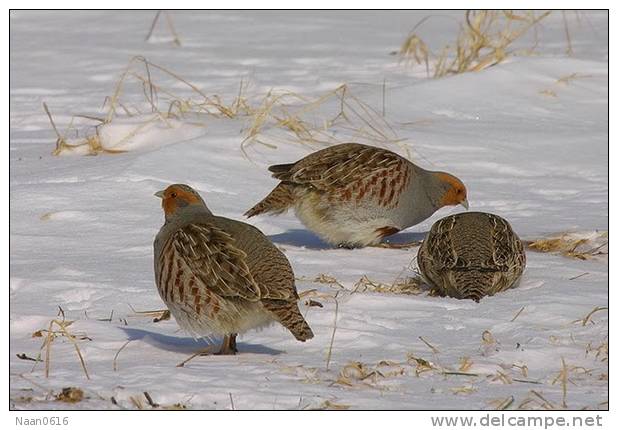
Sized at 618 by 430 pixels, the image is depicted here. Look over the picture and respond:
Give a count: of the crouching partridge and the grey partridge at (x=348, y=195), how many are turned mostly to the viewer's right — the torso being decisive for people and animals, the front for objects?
1

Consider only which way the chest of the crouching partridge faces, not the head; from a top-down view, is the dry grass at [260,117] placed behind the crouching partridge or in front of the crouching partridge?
in front

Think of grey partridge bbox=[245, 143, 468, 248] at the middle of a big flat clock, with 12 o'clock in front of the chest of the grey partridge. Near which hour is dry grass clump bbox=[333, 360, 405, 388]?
The dry grass clump is roughly at 3 o'clock from the grey partridge.

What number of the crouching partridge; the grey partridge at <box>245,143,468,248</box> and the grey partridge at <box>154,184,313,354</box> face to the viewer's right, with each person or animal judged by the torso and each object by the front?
1

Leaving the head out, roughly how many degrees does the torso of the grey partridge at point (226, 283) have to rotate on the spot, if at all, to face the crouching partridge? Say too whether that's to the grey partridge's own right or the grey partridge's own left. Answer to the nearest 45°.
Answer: approximately 135° to the grey partridge's own right

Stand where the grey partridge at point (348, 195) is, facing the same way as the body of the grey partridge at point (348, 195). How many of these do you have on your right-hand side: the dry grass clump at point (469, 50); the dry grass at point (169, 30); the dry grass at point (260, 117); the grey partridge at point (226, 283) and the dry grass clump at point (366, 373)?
2

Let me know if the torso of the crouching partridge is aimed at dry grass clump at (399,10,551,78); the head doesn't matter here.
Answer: yes

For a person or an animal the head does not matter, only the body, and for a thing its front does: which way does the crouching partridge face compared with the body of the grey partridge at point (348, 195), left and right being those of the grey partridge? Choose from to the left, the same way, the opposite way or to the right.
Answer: to the left

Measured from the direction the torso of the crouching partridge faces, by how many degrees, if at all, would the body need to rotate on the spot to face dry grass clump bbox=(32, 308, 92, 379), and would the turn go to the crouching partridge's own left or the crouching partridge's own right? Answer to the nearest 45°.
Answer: approximately 135° to the crouching partridge's own left

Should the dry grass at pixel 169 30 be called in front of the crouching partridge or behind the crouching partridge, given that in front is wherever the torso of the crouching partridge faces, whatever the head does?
in front

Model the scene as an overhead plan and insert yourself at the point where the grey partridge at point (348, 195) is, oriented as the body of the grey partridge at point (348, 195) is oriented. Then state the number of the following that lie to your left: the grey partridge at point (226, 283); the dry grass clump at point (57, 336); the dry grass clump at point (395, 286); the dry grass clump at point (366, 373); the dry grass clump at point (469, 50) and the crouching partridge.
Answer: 1

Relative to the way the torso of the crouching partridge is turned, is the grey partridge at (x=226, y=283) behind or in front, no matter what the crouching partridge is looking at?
behind

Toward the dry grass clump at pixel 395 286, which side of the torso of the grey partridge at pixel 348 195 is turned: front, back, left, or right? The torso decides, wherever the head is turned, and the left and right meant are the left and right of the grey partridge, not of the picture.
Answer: right

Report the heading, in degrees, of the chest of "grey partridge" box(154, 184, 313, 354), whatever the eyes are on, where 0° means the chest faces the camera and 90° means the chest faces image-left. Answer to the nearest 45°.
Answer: approximately 90°

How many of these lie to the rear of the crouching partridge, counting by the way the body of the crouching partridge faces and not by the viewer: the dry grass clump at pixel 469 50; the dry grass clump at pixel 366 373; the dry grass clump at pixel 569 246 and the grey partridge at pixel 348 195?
1

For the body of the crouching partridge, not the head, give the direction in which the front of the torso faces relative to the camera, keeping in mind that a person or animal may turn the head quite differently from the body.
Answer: away from the camera

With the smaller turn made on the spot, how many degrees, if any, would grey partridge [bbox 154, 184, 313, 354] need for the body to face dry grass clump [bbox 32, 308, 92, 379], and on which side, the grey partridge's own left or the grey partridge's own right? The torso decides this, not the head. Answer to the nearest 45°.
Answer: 0° — it already faces it

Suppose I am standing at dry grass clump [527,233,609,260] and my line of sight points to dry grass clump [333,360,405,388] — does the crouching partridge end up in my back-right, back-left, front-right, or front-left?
front-right

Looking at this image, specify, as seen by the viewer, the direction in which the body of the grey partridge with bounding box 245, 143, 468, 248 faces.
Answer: to the viewer's right

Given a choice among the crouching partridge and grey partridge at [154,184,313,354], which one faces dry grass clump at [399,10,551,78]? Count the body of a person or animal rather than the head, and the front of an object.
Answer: the crouching partridge

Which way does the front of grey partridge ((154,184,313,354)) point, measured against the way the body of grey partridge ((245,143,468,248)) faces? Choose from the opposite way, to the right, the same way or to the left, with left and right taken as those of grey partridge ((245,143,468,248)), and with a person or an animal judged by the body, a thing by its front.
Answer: the opposite way
